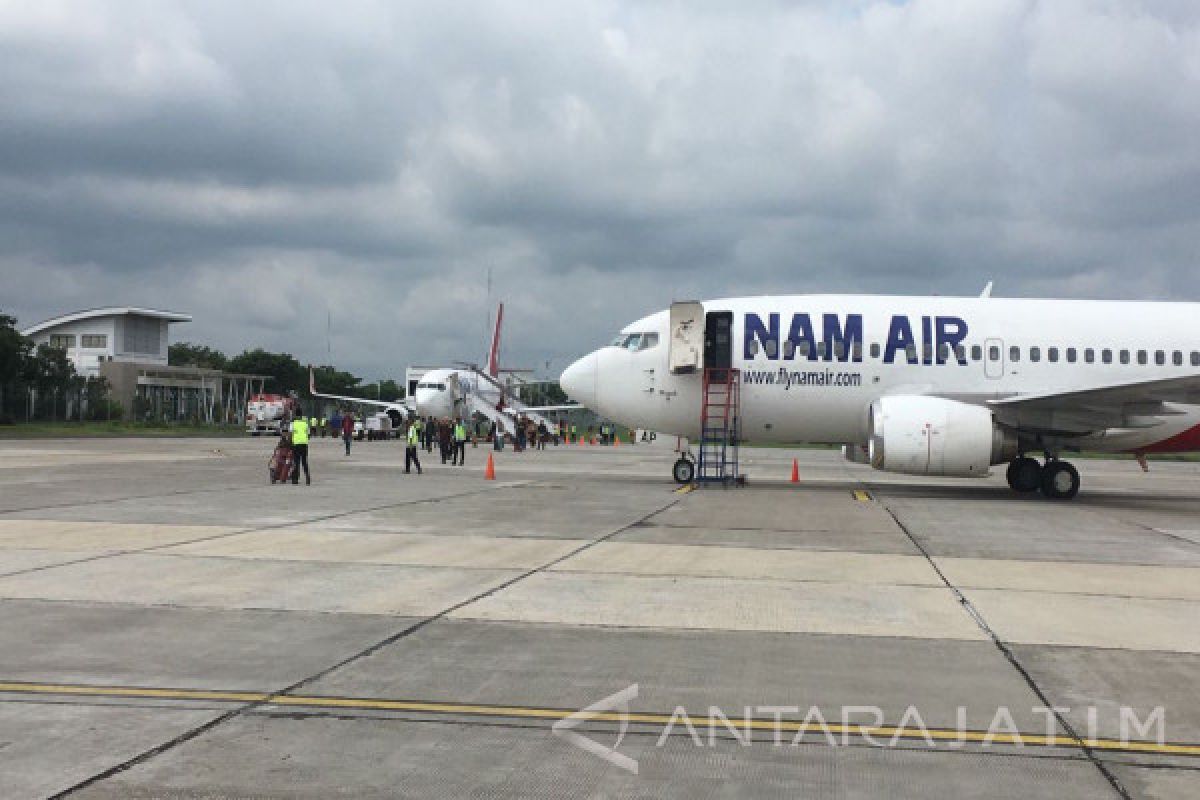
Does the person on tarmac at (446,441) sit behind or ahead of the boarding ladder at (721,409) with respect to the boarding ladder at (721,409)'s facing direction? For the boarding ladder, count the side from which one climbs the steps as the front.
behind

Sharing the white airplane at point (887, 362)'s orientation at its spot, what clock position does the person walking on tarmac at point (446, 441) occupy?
The person walking on tarmac is roughly at 1 o'clock from the white airplane.

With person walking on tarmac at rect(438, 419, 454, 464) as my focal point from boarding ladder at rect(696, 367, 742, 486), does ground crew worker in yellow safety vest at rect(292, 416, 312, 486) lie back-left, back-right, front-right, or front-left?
front-left

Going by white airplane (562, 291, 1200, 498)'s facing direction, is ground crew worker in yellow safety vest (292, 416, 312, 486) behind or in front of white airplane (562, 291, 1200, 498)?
in front

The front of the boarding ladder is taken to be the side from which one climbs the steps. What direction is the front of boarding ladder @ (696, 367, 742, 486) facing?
toward the camera

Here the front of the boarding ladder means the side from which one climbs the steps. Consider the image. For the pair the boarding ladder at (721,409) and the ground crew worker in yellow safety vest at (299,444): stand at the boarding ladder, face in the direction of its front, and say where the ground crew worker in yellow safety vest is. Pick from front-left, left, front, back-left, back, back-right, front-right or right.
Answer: right

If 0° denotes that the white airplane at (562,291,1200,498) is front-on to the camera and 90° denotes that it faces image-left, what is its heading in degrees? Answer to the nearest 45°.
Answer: approximately 90°

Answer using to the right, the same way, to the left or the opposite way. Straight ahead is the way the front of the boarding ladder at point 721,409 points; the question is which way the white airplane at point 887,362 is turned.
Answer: to the right

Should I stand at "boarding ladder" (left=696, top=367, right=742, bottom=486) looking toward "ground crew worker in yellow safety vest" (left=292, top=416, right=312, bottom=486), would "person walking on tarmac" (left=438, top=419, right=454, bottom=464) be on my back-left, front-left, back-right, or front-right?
front-right
